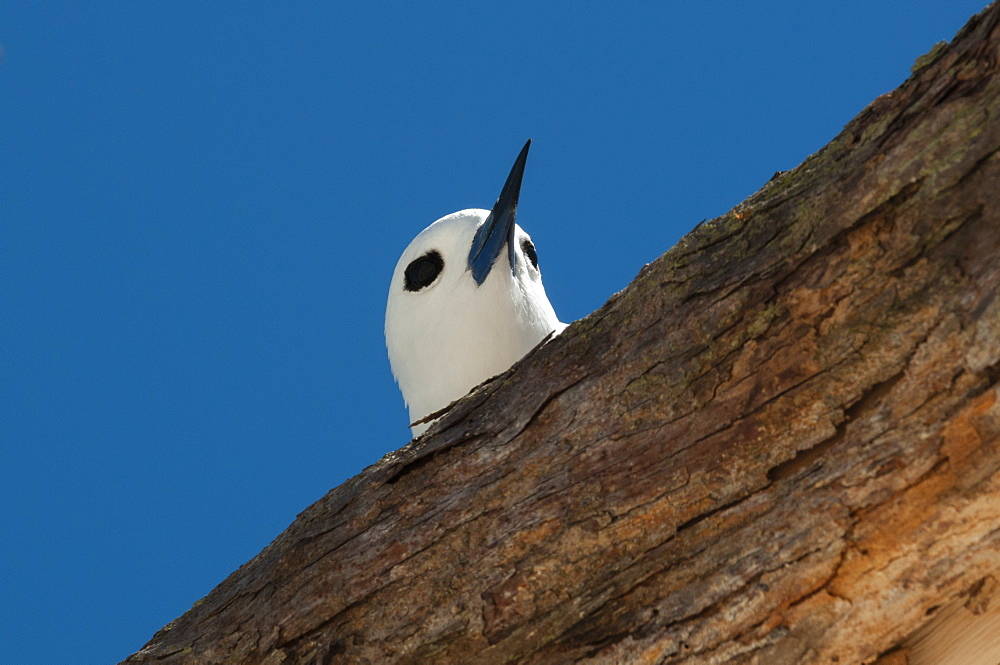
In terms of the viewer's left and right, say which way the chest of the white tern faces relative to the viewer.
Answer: facing the viewer and to the right of the viewer
